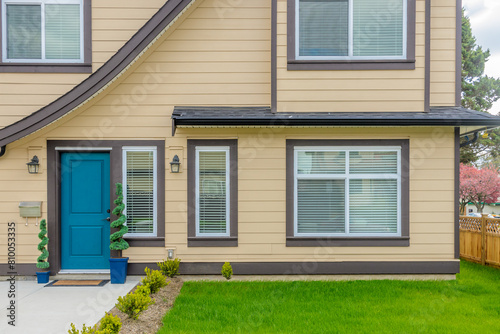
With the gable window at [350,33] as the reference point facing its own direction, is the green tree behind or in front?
behind

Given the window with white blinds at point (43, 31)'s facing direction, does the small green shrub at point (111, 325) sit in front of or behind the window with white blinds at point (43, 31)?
in front

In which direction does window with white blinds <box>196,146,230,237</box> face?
toward the camera

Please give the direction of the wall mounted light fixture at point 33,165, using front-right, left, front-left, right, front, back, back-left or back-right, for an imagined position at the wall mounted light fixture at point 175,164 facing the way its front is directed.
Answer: right

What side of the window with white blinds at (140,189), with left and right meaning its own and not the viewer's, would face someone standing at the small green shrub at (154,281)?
front

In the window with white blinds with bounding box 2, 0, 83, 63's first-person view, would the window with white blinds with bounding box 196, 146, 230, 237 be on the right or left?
on its left

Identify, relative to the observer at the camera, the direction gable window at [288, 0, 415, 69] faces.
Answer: facing the viewer

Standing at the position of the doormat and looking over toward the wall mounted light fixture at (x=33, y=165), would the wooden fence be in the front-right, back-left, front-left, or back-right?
back-right

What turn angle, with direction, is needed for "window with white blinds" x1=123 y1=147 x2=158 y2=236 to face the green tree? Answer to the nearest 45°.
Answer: approximately 135° to its left
